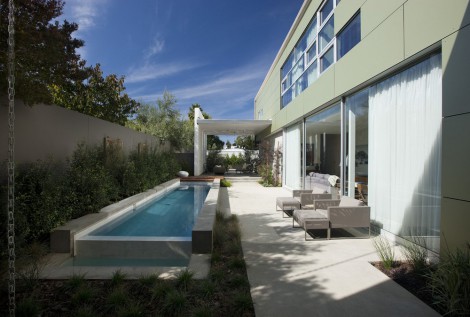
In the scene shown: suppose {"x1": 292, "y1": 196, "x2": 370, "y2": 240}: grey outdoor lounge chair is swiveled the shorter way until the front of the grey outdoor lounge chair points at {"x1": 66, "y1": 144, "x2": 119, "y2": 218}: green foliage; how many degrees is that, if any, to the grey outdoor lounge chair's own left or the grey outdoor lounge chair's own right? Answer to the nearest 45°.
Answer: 0° — it already faces it

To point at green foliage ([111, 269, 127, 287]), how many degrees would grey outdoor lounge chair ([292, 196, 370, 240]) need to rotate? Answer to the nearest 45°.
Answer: approximately 45° to its left

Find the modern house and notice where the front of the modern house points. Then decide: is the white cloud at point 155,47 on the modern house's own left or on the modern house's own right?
on the modern house's own right

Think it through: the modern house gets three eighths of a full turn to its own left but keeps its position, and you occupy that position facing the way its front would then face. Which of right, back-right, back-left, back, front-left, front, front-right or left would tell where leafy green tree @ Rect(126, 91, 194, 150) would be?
back-left

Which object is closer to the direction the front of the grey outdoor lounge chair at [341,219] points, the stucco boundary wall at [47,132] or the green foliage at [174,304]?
the stucco boundary wall

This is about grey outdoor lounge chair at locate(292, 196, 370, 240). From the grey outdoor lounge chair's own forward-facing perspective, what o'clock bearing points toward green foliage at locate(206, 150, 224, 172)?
The green foliage is roughly at 2 o'clock from the grey outdoor lounge chair.

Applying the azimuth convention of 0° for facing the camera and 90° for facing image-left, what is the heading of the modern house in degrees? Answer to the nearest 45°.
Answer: approximately 45°

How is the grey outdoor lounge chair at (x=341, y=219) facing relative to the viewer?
to the viewer's left
